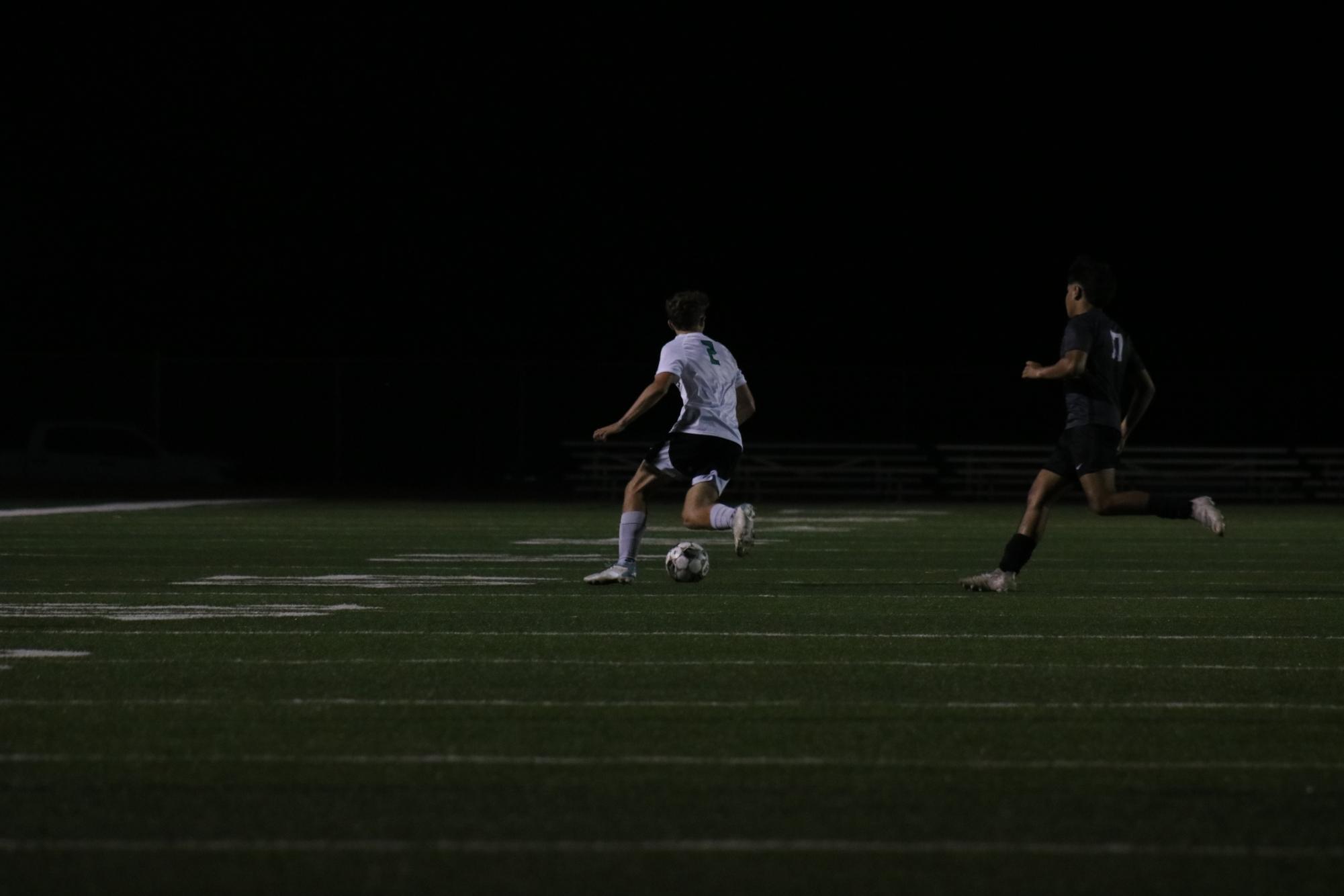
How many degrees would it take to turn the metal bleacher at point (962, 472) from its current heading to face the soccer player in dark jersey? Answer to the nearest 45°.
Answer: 0° — it already faces them

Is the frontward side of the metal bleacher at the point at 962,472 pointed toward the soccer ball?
yes

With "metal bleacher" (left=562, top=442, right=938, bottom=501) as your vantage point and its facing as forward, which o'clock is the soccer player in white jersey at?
The soccer player in white jersey is roughly at 12 o'clock from the metal bleacher.

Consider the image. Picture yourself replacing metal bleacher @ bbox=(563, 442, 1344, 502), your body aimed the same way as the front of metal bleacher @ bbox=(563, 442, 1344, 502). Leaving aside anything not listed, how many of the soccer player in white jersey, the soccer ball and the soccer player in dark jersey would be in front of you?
3

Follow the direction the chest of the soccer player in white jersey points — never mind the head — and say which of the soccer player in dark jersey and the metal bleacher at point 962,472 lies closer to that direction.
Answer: the metal bleacher

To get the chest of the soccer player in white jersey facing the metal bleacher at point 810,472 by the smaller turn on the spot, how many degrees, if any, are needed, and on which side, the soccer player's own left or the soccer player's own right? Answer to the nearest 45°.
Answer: approximately 45° to the soccer player's own right

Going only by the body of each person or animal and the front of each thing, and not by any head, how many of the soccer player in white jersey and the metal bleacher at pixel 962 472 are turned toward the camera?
1

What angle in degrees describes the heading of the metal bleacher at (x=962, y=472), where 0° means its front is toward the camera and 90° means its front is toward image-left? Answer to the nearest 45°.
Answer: approximately 0°

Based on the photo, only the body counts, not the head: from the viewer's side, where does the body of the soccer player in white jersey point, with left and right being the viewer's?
facing away from the viewer and to the left of the viewer

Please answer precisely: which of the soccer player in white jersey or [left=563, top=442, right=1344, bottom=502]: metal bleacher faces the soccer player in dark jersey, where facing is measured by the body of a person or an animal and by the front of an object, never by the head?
the metal bleacher
